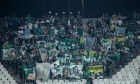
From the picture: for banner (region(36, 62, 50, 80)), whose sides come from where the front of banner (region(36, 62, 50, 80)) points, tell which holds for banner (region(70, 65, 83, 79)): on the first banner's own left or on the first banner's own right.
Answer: on the first banner's own left

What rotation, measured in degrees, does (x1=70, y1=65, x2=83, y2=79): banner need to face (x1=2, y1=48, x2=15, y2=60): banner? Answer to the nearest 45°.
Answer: approximately 90° to its right

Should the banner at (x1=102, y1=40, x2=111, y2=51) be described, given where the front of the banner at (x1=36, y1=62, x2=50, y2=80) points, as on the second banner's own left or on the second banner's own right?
on the second banner's own left

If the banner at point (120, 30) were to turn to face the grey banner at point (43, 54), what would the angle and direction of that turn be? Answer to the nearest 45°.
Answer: approximately 45° to its right

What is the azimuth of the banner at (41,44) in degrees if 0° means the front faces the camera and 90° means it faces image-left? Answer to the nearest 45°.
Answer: approximately 0°

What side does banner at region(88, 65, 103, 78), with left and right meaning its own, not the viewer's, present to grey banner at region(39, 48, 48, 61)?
right
